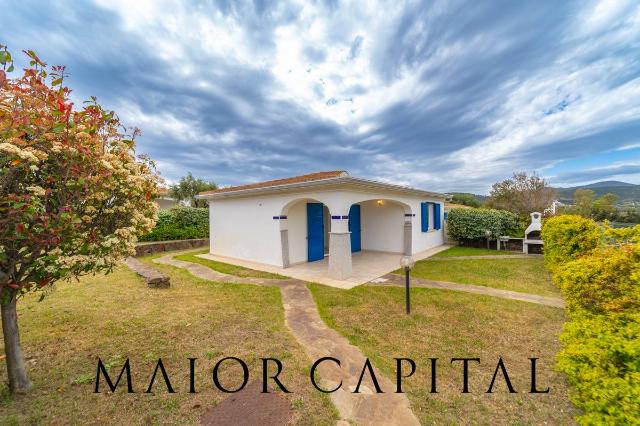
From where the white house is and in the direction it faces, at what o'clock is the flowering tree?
The flowering tree is roughly at 2 o'clock from the white house.

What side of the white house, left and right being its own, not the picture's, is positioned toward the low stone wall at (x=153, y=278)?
right

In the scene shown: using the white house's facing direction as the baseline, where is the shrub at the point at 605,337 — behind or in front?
in front

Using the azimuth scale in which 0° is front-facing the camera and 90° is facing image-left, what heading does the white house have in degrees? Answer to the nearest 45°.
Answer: approximately 315°

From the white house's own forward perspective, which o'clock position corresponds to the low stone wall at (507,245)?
The low stone wall is roughly at 10 o'clock from the white house.

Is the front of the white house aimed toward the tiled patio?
yes
